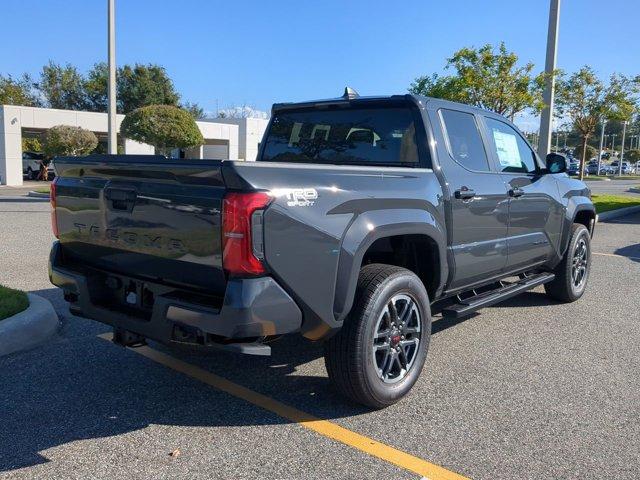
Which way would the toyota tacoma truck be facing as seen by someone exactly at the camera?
facing away from the viewer and to the right of the viewer

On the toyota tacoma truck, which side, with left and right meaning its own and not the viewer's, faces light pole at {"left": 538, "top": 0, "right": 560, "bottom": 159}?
front

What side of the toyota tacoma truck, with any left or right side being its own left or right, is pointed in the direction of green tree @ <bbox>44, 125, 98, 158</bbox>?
left

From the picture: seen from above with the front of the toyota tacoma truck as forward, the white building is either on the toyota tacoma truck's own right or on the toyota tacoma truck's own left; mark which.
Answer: on the toyota tacoma truck's own left

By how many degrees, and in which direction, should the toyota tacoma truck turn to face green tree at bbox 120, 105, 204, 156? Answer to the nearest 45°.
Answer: approximately 45° to its left

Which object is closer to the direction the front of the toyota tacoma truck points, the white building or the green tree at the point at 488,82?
the green tree

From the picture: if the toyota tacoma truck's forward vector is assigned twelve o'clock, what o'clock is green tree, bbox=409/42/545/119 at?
The green tree is roughly at 11 o'clock from the toyota tacoma truck.

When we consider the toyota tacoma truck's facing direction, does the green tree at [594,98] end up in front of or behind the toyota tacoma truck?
in front
